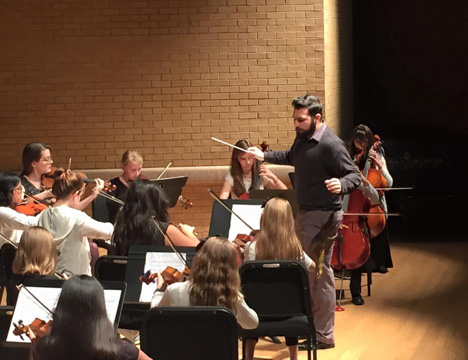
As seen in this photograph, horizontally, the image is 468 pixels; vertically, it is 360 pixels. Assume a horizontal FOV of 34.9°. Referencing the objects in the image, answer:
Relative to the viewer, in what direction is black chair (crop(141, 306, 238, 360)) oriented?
away from the camera

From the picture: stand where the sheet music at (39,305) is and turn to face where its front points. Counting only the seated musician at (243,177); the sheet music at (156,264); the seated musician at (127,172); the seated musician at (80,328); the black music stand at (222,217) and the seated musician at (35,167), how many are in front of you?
1

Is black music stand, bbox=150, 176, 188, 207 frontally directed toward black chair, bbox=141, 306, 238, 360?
no

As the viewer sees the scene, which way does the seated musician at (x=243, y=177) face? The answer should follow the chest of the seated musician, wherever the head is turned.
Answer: toward the camera

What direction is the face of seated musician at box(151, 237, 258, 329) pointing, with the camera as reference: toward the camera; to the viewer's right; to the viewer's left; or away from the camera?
away from the camera

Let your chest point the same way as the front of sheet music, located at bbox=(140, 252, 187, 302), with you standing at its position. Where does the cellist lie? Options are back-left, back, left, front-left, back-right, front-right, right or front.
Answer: back-left

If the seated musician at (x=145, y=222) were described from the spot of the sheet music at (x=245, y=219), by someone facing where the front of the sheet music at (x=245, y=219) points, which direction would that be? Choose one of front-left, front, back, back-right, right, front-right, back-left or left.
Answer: front-right

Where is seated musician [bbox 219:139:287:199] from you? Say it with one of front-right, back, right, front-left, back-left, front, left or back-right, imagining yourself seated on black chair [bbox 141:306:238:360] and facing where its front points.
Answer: front

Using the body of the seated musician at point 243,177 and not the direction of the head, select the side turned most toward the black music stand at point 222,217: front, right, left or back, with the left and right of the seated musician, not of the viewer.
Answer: front

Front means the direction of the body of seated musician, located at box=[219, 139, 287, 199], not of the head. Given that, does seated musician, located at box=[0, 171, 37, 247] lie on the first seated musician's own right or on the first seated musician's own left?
on the first seated musician's own right

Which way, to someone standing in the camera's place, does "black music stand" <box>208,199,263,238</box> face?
facing the viewer

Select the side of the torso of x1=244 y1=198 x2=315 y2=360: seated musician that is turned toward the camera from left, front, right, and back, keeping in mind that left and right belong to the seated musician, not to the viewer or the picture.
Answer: back

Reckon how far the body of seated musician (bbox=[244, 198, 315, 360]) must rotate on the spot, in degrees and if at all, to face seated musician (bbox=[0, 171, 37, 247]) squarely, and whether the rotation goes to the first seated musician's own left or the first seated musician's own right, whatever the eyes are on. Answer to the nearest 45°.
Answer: approximately 90° to the first seated musician's own left

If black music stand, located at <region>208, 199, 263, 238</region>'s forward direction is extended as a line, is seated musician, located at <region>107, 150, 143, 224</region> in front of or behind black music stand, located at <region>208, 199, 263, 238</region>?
behind

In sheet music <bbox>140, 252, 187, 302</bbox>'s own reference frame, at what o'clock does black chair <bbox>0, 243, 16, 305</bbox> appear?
The black chair is roughly at 4 o'clock from the sheet music.

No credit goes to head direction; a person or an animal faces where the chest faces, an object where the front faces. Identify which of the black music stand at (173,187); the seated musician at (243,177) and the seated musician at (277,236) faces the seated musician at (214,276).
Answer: the seated musician at (243,177)

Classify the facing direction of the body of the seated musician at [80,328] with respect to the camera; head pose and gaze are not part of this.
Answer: away from the camera

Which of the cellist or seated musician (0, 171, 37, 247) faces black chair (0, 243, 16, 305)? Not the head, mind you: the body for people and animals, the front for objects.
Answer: the cellist

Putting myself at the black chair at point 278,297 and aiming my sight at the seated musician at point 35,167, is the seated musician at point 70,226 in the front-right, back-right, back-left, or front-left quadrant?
front-left

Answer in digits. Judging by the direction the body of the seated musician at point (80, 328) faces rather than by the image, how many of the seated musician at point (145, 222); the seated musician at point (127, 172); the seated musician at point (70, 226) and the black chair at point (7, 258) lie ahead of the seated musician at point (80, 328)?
4
